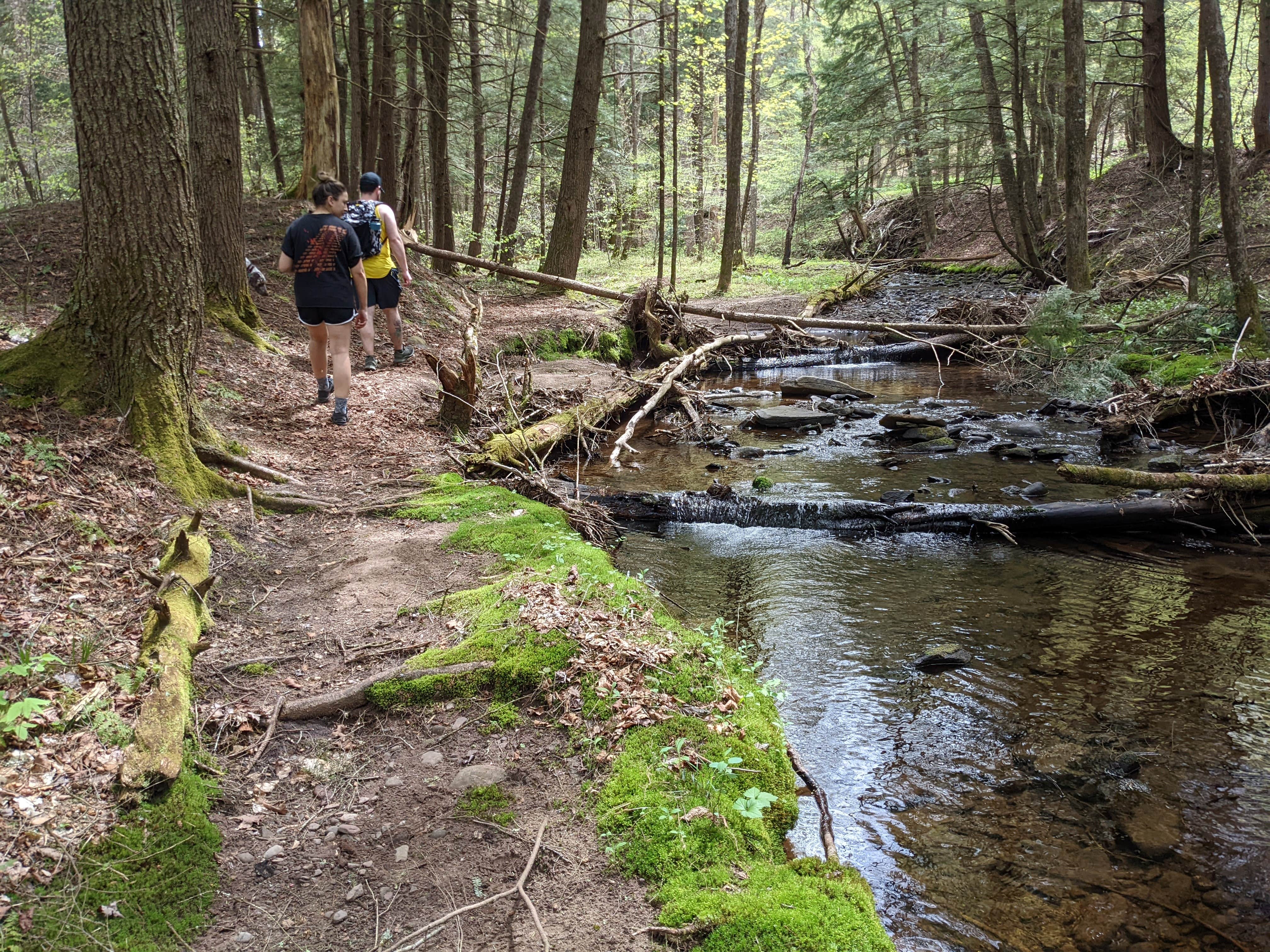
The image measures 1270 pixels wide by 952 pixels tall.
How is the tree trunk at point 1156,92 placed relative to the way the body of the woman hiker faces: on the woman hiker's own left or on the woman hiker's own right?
on the woman hiker's own right

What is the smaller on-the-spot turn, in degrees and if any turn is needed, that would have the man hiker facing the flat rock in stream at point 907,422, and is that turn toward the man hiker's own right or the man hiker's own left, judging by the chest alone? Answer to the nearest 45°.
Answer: approximately 45° to the man hiker's own right

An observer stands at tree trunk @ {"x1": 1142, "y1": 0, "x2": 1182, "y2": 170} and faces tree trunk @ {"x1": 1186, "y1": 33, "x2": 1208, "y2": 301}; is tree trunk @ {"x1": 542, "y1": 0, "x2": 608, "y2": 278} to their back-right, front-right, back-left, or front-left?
front-right

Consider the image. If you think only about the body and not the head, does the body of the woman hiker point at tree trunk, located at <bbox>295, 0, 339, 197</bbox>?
yes

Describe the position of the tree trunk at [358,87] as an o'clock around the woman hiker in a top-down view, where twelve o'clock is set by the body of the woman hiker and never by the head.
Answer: The tree trunk is roughly at 12 o'clock from the woman hiker.

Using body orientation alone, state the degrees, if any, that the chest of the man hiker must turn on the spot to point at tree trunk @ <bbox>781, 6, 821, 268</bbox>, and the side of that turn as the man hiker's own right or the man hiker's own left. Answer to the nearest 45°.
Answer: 0° — they already face it

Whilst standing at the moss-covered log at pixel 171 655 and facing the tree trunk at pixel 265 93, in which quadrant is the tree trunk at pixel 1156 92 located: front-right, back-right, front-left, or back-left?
front-right

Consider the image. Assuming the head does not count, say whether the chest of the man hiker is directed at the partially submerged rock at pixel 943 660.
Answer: no

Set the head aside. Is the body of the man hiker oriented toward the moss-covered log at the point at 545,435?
no

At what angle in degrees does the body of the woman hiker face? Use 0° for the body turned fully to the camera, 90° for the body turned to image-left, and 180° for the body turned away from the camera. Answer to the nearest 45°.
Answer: approximately 180°

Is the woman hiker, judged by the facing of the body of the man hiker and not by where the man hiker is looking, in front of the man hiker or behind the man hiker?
behind

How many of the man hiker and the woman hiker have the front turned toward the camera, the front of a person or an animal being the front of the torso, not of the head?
0

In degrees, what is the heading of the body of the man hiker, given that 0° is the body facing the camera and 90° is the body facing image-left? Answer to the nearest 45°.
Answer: approximately 225°

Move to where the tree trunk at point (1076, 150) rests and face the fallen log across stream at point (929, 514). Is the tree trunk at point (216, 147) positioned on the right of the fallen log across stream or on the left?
right
